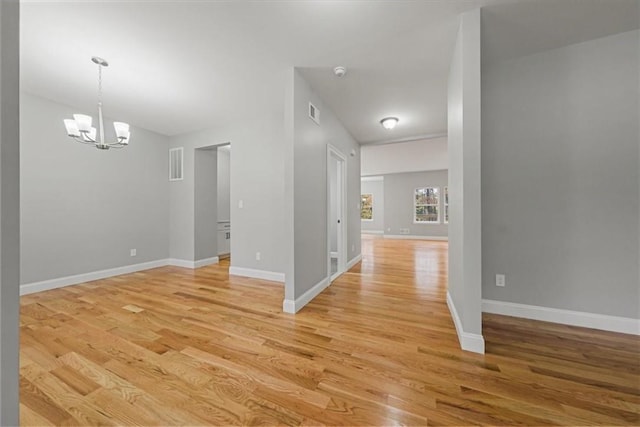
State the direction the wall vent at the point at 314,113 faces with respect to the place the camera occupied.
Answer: facing the viewer and to the right of the viewer

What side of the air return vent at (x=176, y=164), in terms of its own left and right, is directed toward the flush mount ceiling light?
left

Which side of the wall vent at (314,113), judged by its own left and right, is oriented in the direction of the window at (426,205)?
left

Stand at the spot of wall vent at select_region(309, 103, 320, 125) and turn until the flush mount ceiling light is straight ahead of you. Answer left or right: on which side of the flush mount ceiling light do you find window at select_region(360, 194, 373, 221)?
left

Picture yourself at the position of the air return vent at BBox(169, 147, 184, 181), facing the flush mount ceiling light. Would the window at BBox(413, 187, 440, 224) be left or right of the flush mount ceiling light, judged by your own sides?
left

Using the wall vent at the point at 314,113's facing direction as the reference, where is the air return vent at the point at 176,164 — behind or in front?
behind

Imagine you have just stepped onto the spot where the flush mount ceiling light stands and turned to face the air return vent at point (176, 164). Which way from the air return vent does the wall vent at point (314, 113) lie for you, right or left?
left

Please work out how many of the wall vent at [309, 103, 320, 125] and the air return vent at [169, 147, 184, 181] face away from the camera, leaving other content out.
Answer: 0
